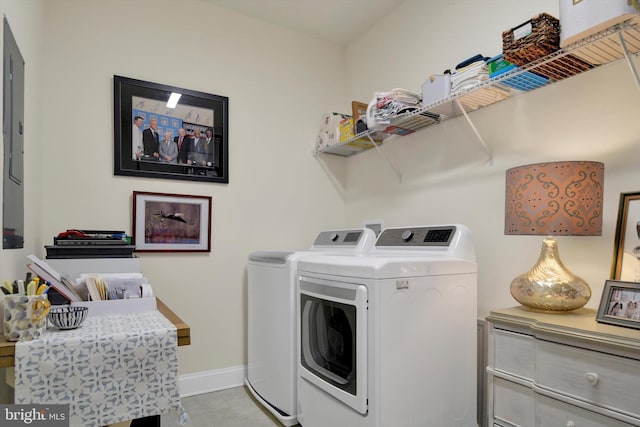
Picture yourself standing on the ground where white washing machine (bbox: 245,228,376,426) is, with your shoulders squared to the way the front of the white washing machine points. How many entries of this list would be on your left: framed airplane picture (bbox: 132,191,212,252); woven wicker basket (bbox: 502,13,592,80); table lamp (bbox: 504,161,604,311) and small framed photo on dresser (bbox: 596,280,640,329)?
3

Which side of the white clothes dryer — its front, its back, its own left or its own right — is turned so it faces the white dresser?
left

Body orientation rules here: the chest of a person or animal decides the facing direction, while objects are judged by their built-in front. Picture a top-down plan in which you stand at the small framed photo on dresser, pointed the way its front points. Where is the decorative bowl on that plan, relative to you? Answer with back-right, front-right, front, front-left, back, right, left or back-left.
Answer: front

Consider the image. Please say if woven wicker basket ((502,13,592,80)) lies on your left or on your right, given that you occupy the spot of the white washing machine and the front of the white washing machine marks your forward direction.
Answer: on your left

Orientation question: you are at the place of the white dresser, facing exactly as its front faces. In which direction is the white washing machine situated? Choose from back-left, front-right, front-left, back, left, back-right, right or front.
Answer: front-right

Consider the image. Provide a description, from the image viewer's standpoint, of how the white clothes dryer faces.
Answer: facing the viewer and to the left of the viewer

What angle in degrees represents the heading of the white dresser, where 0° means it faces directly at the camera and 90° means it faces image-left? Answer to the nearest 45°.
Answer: approximately 45°

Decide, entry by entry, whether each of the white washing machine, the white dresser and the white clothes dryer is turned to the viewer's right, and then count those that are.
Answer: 0

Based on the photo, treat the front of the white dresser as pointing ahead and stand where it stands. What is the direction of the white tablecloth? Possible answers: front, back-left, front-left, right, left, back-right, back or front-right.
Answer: front

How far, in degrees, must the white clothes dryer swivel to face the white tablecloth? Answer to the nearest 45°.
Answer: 0° — it already faces it

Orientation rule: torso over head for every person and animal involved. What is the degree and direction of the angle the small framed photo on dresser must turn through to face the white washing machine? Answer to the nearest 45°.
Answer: approximately 45° to its right

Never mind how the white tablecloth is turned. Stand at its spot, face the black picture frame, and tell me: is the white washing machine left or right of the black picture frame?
right
